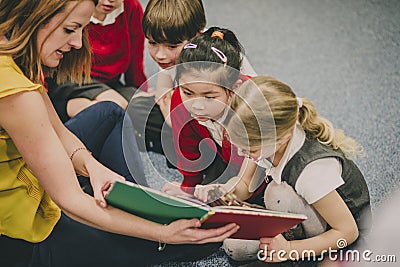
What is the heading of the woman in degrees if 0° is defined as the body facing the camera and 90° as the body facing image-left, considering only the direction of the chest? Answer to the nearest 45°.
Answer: approximately 270°

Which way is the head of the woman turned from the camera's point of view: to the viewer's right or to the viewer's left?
to the viewer's right
